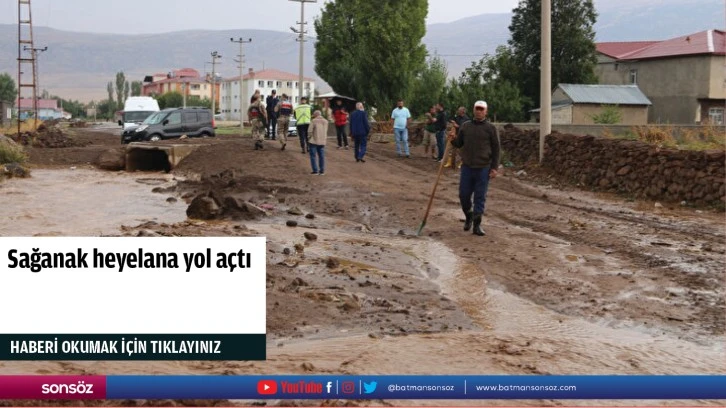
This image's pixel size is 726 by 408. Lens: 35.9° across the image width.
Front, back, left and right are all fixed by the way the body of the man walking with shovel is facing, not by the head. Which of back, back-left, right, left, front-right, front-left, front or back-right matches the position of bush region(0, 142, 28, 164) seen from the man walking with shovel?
back-right

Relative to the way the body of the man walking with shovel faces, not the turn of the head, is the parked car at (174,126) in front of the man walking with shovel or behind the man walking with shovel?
behind

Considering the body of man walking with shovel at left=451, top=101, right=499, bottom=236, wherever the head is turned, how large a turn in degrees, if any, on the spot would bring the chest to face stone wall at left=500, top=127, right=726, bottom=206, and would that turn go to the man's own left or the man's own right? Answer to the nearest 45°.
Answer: approximately 135° to the man's own left

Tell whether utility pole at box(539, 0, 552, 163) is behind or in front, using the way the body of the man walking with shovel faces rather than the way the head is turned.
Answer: behind

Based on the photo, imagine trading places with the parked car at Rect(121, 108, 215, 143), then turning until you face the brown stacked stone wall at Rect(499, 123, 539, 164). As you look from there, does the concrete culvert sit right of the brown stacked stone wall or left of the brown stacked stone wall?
right

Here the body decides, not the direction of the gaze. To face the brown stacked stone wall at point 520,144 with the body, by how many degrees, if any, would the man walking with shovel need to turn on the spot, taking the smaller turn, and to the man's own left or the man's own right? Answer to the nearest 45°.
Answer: approximately 180°

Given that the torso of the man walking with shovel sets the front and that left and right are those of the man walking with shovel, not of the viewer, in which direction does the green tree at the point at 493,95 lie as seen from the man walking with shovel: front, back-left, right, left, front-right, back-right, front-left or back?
back

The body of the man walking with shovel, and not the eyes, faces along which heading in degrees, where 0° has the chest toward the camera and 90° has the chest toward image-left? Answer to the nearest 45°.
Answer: approximately 0°

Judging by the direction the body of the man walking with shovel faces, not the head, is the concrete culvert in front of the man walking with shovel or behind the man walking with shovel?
behind

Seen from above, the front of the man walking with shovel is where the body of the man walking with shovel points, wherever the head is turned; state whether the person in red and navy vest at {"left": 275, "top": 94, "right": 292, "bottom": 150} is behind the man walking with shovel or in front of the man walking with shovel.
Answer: behind
